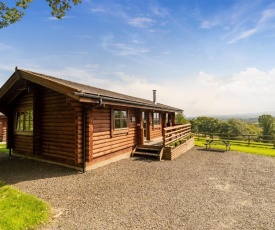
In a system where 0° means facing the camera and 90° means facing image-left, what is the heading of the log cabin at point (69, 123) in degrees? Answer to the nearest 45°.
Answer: approximately 315°
